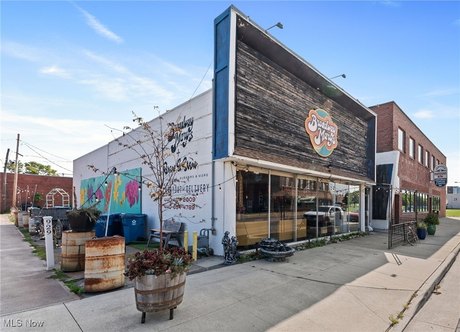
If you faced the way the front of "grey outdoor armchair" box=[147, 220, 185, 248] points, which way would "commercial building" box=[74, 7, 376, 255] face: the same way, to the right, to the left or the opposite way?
to the left

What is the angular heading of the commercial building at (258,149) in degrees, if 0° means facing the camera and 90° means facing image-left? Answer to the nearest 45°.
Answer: approximately 315°

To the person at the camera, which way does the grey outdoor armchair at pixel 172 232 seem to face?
facing the viewer and to the left of the viewer

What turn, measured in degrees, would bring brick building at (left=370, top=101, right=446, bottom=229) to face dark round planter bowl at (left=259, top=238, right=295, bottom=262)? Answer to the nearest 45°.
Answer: approximately 45° to its right

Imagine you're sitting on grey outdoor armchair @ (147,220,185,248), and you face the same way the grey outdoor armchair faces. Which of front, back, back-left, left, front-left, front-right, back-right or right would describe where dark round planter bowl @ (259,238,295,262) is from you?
left

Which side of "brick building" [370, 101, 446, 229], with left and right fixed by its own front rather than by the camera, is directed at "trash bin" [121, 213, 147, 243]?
right

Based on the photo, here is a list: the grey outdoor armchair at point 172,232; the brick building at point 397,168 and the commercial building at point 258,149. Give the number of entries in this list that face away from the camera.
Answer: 0

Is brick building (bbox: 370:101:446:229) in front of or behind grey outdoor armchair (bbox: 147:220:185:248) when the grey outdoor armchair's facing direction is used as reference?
behind

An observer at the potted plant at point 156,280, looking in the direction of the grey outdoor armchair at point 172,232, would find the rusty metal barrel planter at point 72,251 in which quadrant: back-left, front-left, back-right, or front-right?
front-left
